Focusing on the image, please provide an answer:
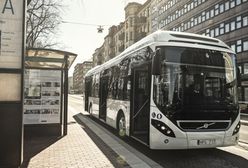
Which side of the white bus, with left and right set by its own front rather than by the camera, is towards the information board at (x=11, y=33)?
right

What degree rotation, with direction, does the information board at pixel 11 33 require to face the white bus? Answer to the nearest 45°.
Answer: approximately 90° to its left

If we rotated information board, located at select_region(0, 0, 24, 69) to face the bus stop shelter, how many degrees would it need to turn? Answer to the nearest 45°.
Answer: approximately 180°

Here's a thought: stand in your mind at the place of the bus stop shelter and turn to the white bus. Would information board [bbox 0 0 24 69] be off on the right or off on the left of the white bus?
right

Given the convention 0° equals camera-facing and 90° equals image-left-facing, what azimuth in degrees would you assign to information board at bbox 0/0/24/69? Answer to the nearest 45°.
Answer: approximately 0°

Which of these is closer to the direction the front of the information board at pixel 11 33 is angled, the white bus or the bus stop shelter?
the white bus
